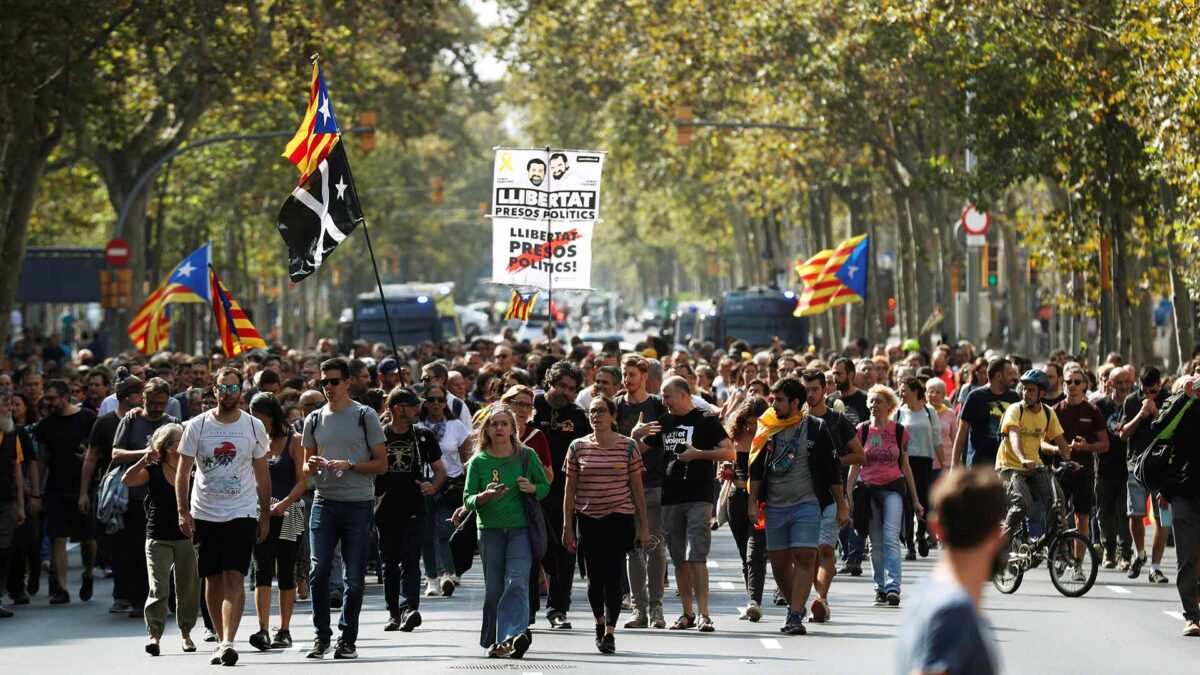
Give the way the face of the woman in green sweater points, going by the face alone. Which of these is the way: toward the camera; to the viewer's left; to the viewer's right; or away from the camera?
toward the camera

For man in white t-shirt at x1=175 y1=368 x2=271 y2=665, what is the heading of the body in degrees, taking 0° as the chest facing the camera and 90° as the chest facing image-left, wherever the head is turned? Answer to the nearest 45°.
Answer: approximately 0°

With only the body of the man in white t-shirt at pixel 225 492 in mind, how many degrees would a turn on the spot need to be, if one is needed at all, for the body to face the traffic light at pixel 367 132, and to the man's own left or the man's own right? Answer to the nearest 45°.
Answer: approximately 180°

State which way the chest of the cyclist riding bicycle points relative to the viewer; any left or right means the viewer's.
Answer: facing the viewer and to the right of the viewer

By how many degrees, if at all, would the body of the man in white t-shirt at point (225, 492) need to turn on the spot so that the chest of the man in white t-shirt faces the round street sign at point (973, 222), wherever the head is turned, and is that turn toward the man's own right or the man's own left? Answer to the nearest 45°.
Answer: approximately 135° to the man's own left

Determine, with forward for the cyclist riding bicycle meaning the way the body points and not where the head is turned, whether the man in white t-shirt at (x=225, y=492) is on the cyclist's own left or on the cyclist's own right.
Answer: on the cyclist's own right

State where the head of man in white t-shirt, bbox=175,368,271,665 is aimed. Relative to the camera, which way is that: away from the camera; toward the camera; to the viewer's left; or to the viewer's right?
toward the camera

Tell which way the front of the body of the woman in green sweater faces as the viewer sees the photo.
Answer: toward the camera

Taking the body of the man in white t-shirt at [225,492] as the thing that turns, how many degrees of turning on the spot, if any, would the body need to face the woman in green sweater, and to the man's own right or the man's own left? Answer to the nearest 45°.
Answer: approximately 90° to the man's own left

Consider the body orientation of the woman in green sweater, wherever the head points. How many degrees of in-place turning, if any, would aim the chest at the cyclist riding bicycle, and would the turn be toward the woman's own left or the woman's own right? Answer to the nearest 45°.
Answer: approximately 135° to the woman's own left

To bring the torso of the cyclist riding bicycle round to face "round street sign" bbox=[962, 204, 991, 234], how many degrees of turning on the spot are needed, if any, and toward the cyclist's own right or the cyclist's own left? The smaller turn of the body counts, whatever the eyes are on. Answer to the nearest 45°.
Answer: approximately 135° to the cyclist's own left

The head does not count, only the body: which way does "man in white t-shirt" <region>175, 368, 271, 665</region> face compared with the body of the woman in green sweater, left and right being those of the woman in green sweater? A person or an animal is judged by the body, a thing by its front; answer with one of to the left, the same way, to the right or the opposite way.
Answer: the same way

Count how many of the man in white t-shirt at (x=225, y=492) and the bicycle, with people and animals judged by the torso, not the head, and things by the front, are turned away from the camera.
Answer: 0
